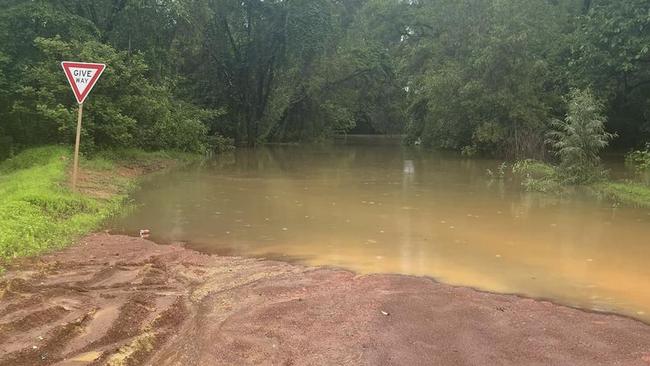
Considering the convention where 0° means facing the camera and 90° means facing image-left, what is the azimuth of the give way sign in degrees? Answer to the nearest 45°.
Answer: approximately 0°

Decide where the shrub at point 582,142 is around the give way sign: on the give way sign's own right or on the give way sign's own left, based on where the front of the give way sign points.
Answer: on the give way sign's own left
